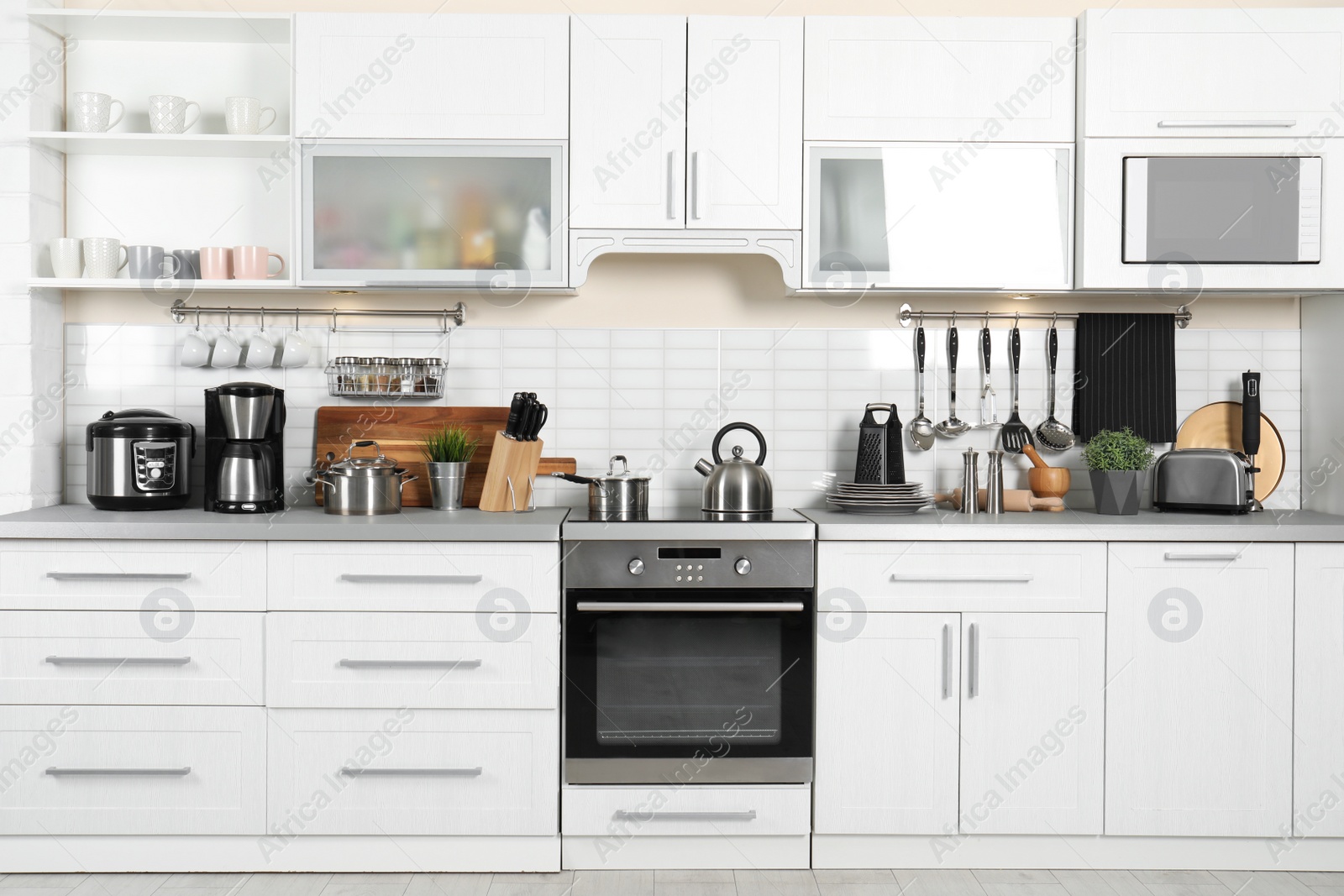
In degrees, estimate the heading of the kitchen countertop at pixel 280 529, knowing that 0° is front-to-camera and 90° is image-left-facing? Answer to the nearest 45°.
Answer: approximately 0°

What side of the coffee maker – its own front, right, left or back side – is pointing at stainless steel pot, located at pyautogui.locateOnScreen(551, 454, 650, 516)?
left

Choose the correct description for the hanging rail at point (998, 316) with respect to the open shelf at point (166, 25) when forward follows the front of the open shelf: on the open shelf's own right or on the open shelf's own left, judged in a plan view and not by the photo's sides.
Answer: on the open shelf's own left

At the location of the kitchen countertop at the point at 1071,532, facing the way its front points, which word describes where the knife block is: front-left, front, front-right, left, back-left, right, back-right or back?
right

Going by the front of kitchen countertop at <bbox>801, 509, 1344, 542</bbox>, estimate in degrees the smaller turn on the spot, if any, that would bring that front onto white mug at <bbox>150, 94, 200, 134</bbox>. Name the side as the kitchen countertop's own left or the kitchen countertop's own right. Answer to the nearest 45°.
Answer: approximately 90° to the kitchen countertop's own right

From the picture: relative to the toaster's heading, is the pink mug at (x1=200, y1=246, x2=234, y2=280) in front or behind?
behind

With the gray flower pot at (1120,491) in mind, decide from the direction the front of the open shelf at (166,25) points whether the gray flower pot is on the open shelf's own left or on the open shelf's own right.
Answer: on the open shelf's own left
